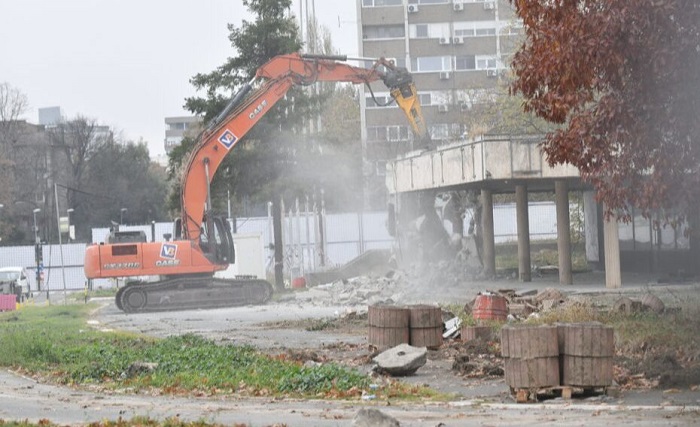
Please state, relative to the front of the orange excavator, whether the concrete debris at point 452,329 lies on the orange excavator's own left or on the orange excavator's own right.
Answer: on the orange excavator's own right

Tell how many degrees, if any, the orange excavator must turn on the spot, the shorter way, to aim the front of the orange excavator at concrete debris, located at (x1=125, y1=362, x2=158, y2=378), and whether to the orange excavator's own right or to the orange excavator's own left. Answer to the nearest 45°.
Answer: approximately 90° to the orange excavator's own right

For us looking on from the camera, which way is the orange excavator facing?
facing to the right of the viewer

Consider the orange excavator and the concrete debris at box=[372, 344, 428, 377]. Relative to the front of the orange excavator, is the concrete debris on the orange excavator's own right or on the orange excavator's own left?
on the orange excavator's own right

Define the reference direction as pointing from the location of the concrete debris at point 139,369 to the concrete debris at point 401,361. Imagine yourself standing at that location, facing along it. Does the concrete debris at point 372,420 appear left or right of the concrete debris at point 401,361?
right

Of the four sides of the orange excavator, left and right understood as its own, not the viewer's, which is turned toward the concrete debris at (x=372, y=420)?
right
